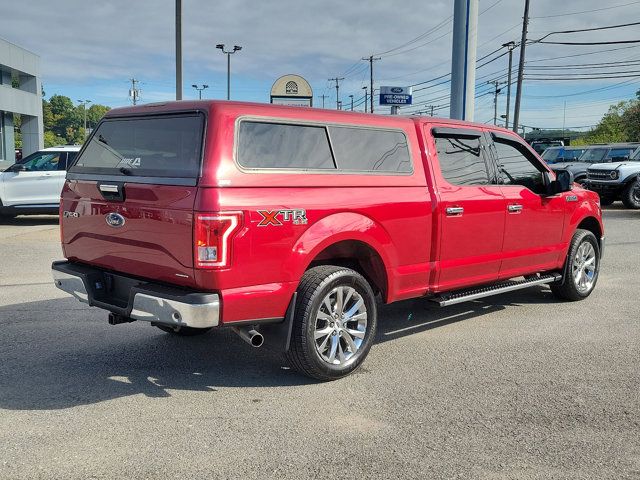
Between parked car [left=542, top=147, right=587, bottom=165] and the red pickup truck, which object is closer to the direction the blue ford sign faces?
the red pickup truck

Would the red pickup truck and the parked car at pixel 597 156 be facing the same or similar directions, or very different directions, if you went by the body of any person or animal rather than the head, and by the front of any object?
very different directions
